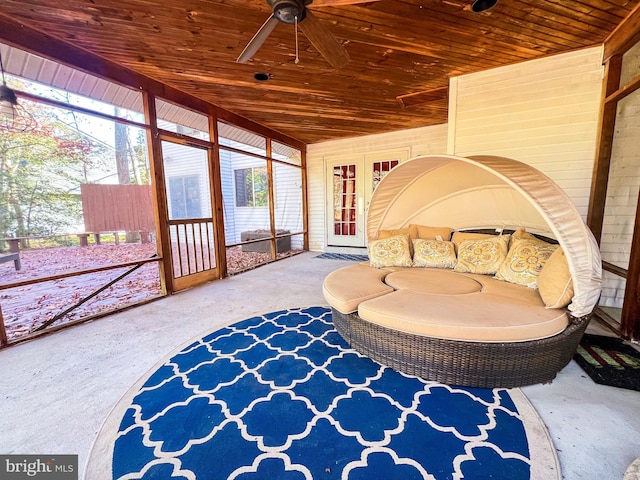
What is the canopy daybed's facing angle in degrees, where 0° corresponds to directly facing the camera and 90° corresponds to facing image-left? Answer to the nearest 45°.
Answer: approximately 45°

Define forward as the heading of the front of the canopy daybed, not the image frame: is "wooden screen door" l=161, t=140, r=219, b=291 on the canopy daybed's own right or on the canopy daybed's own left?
on the canopy daybed's own right

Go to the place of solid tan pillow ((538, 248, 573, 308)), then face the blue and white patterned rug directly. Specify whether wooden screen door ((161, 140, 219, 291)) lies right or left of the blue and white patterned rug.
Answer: right

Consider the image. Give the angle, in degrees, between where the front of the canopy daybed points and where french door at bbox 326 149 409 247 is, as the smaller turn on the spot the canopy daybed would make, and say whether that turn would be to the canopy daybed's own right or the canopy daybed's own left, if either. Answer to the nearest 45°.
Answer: approximately 90° to the canopy daybed's own right

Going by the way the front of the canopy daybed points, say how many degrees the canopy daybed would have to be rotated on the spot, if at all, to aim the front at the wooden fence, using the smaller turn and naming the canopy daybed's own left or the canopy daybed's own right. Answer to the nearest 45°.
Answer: approximately 45° to the canopy daybed's own right
